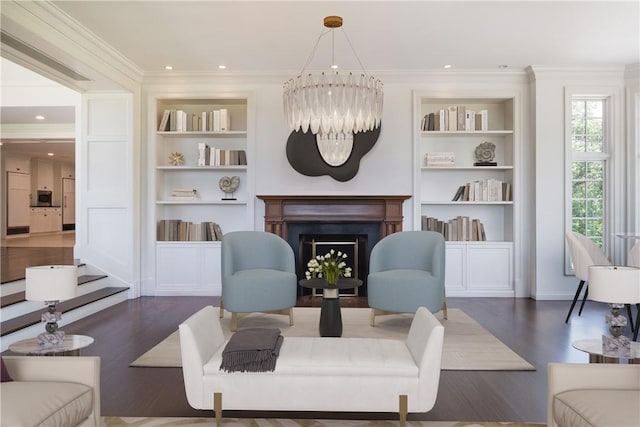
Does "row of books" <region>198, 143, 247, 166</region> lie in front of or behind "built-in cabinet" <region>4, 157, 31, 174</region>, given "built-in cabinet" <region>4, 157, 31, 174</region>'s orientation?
in front

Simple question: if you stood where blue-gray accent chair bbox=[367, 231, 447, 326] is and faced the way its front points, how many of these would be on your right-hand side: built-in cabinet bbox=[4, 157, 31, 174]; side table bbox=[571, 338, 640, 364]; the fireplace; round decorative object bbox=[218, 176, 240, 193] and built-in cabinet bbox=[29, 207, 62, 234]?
4

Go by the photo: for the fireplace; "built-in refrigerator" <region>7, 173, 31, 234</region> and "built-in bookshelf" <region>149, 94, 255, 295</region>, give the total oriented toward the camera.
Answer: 3

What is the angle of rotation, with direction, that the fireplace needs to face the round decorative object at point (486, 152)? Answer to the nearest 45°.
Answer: approximately 90° to its left

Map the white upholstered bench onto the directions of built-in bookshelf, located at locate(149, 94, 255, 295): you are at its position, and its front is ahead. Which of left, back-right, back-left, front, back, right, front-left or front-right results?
front

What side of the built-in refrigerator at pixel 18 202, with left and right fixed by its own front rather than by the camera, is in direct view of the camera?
front

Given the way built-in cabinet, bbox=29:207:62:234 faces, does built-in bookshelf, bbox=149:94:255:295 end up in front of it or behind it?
in front

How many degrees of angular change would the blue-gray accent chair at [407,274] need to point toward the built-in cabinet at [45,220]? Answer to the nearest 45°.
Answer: approximately 90° to its right

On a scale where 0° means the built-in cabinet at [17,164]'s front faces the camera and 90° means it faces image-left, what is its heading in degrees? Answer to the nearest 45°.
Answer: approximately 0°

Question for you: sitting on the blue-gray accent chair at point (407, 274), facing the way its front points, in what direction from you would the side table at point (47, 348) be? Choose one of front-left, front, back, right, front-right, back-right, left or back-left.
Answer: front

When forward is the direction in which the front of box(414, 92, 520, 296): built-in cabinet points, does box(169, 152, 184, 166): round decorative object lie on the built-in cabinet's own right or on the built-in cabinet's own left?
on the built-in cabinet's own right

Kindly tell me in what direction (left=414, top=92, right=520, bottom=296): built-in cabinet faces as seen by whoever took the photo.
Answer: facing the viewer

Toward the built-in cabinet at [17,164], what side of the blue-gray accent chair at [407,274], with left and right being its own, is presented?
right

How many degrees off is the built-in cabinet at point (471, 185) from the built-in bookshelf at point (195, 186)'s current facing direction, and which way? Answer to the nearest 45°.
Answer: approximately 90° to its left

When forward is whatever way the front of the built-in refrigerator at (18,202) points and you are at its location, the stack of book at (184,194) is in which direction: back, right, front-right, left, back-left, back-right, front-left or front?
front

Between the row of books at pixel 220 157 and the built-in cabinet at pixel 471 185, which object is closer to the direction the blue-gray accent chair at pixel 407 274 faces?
the row of books
